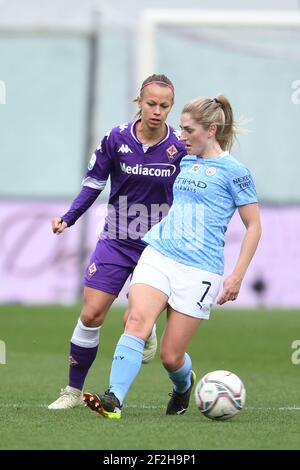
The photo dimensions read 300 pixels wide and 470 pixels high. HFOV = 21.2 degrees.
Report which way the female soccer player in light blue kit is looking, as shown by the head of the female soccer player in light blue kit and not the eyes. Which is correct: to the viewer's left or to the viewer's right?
to the viewer's left

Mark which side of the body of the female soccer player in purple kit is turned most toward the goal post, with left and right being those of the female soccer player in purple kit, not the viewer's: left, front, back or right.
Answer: back

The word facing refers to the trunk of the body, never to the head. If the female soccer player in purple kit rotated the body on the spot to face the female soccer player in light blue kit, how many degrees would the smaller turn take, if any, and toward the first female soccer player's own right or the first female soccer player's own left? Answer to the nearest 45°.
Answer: approximately 45° to the first female soccer player's own left

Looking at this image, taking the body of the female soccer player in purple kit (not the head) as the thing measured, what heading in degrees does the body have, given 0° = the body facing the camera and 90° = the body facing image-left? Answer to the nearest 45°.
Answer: approximately 0°

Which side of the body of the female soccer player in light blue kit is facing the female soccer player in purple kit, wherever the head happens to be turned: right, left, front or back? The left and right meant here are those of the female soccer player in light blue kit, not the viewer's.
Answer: right

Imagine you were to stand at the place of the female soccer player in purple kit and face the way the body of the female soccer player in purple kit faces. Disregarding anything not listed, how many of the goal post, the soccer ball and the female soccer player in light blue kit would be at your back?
1

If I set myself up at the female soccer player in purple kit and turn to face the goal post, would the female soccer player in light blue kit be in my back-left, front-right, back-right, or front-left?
back-right

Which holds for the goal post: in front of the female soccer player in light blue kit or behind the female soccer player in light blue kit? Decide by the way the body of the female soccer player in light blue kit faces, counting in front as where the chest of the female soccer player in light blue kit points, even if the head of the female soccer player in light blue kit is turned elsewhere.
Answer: behind

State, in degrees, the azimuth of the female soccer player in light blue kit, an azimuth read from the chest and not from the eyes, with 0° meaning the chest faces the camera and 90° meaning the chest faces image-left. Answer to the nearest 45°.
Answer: approximately 45°
